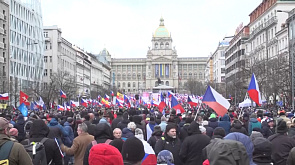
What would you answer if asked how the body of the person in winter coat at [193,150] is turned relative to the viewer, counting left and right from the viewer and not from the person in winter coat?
facing away from the viewer

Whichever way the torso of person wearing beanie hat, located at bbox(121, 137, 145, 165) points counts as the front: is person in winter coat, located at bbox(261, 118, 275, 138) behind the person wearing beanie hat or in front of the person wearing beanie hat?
in front

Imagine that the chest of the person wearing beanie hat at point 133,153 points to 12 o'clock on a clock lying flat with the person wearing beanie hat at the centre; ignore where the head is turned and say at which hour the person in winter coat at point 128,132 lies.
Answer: The person in winter coat is roughly at 12 o'clock from the person wearing beanie hat.

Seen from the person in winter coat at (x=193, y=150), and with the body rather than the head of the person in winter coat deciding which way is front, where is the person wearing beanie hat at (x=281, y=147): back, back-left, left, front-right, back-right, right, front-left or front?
right

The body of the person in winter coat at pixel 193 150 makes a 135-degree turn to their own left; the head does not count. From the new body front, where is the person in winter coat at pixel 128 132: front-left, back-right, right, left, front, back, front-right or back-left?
right

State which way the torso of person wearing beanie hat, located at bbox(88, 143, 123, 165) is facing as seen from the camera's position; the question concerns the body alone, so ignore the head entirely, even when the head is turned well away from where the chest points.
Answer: away from the camera

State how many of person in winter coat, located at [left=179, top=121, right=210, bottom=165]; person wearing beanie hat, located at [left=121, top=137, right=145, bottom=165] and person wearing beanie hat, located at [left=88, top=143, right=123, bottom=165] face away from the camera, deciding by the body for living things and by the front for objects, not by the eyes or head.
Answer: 3

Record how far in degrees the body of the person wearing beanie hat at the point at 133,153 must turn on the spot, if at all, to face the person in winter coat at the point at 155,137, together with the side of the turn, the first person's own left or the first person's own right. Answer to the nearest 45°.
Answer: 0° — they already face them

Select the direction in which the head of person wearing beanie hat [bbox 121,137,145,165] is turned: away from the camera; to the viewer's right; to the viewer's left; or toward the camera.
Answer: away from the camera

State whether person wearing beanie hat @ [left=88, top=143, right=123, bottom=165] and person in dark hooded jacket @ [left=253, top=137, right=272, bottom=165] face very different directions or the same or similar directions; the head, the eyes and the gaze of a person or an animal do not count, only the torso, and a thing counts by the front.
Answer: same or similar directions

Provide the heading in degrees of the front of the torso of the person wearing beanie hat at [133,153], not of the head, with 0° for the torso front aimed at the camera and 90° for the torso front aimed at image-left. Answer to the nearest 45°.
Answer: approximately 180°
